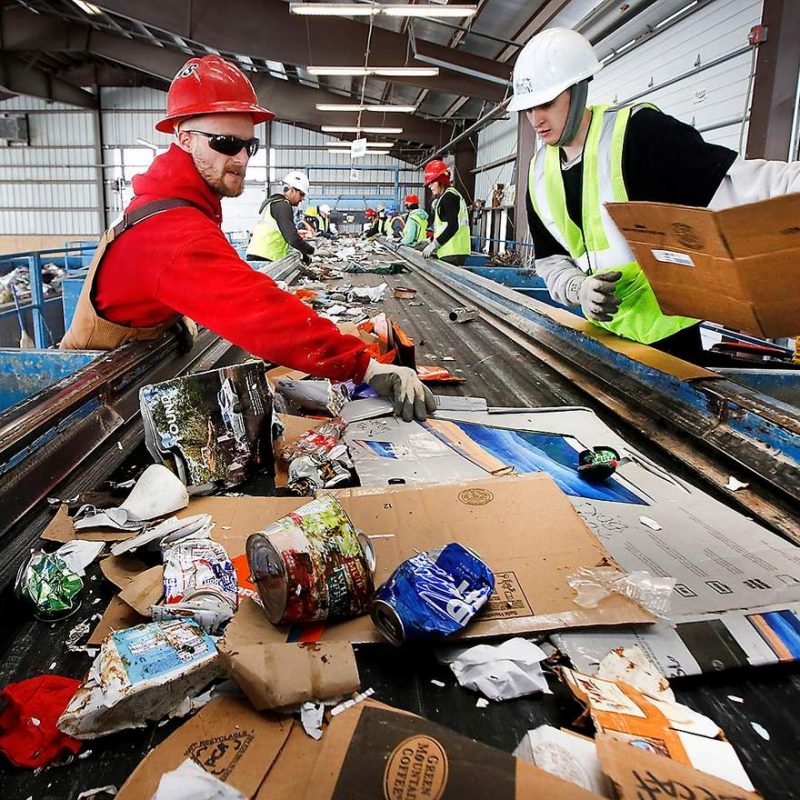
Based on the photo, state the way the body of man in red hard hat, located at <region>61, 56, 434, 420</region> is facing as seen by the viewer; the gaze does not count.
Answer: to the viewer's right

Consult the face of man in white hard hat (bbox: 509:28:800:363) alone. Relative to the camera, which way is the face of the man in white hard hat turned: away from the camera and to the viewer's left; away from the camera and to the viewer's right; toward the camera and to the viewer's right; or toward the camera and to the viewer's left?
toward the camera and to the viewer's left

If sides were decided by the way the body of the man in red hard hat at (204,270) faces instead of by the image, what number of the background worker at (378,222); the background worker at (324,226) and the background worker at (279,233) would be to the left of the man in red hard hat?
3

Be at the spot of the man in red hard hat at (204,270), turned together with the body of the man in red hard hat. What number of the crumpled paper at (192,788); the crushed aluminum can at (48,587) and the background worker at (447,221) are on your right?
2

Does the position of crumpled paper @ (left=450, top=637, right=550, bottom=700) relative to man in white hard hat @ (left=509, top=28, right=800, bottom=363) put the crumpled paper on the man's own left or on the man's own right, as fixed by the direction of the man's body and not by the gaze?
on the man's own left

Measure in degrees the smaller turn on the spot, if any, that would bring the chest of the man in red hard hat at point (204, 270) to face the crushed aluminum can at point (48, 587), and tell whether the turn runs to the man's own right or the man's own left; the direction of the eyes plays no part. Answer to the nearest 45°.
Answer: approximately 90° to the man's own right

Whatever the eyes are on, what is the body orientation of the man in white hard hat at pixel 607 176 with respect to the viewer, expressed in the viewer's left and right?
facing the viewer and to the left of the viewer

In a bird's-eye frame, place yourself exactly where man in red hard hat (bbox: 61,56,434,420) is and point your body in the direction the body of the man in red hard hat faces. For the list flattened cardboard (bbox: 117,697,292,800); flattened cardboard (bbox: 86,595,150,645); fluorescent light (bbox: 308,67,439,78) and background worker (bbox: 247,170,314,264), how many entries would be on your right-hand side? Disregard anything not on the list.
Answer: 2

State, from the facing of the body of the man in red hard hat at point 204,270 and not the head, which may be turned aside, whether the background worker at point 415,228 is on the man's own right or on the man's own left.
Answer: on the man's own left

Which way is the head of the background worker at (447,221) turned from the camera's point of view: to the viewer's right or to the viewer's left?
to the viewer's left

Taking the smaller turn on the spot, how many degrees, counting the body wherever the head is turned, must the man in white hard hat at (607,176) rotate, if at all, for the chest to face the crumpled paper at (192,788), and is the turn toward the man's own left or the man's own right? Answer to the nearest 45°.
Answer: approximately 45° to the man's own left

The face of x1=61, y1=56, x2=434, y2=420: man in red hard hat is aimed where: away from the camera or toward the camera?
toward the camera

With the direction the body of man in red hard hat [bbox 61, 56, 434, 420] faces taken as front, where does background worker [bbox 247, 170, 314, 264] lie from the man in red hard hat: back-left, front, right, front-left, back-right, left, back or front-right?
left

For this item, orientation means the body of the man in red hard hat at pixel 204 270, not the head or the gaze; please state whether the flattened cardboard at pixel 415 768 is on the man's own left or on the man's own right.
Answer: on the man's own right

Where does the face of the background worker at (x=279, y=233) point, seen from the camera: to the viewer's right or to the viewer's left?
to the viewer's right

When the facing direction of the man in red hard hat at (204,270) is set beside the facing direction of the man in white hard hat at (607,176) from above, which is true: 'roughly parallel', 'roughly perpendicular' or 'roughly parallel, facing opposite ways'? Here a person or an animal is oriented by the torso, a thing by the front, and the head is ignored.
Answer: roughly parallel, facing opposite ways

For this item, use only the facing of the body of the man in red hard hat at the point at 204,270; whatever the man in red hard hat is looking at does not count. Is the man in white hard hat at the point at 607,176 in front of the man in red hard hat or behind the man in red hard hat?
in front
